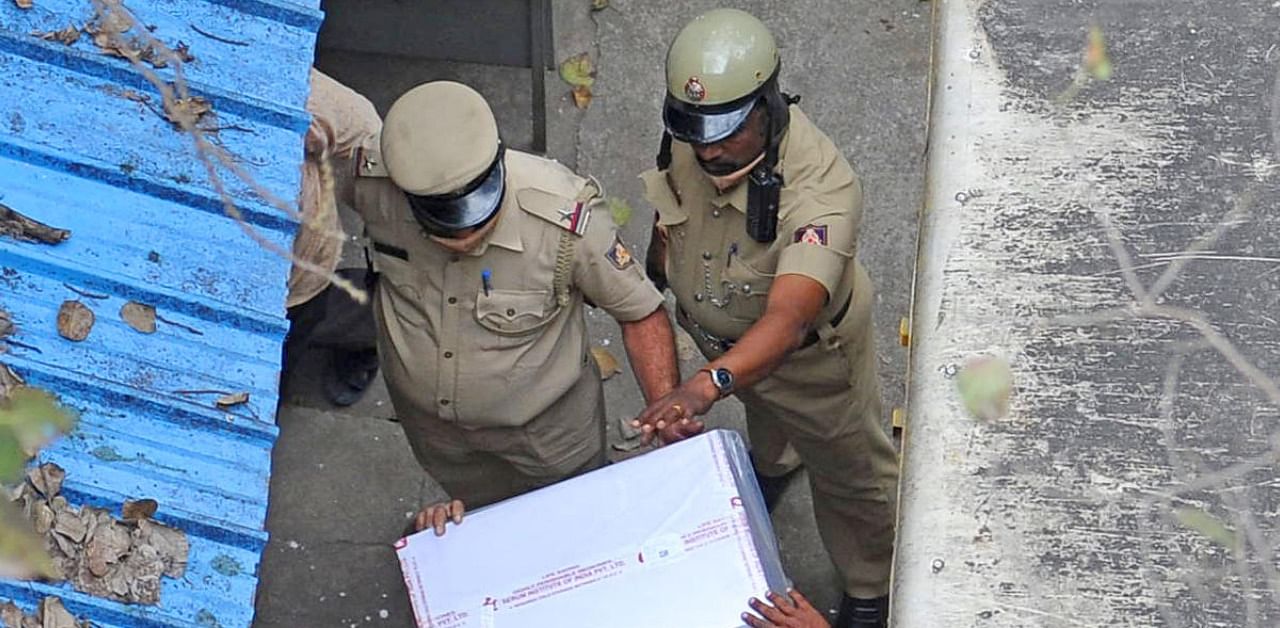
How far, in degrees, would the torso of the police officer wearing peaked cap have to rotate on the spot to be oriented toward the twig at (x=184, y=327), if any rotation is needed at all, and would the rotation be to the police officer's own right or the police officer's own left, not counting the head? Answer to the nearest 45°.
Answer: approximately 45° to the police officer's own right

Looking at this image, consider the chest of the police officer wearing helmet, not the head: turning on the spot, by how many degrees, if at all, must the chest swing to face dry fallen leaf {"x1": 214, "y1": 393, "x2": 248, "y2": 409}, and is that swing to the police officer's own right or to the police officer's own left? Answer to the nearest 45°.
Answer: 0° — they already face it

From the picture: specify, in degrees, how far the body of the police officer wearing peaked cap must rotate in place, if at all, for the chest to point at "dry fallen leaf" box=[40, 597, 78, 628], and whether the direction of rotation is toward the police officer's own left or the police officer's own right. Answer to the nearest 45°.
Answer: approximately 45° to the police officer's own right

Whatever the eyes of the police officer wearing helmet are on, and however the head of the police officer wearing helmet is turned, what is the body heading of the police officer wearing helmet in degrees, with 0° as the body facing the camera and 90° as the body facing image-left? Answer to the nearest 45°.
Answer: approximately 45°

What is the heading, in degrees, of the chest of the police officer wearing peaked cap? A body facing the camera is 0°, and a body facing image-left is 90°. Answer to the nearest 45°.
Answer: approximately 0°

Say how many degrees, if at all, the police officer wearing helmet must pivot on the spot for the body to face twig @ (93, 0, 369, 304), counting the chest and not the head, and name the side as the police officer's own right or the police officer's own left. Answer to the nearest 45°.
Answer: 0° — they already face it

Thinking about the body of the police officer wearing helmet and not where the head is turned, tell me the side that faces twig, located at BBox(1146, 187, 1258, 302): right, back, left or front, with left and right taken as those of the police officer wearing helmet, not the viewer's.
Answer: left

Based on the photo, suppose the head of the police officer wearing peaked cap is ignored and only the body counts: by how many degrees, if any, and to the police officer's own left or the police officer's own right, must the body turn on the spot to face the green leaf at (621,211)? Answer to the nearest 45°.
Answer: approximately 180°
